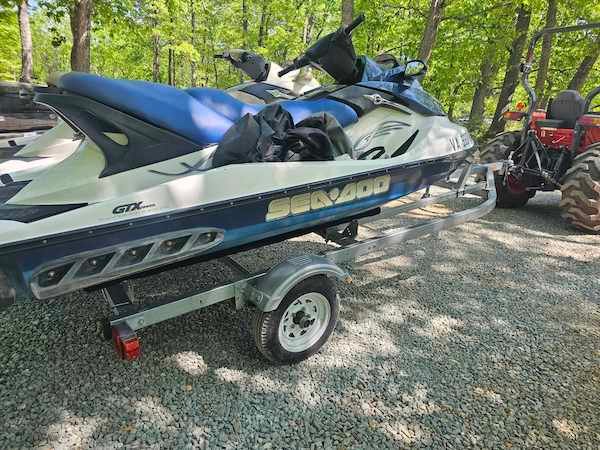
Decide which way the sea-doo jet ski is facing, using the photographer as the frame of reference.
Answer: facing away from the viewer and to the right of the viewer

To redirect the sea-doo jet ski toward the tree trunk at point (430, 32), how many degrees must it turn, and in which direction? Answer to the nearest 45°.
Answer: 0° — it already faces it

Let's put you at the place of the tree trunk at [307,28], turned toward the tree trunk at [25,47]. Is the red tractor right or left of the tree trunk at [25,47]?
left

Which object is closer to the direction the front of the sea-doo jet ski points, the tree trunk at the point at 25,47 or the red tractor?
the red tractor

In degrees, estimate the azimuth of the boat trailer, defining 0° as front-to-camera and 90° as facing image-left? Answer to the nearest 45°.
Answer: approximately 225°
